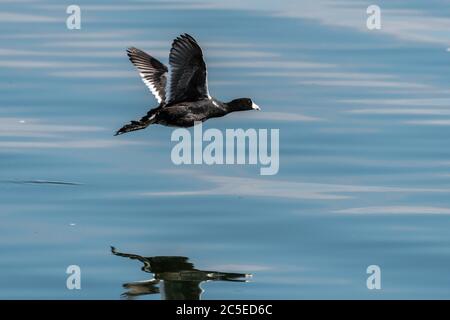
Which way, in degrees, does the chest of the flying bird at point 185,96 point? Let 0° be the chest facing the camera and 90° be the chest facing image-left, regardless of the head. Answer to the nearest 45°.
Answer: approximately 270°
